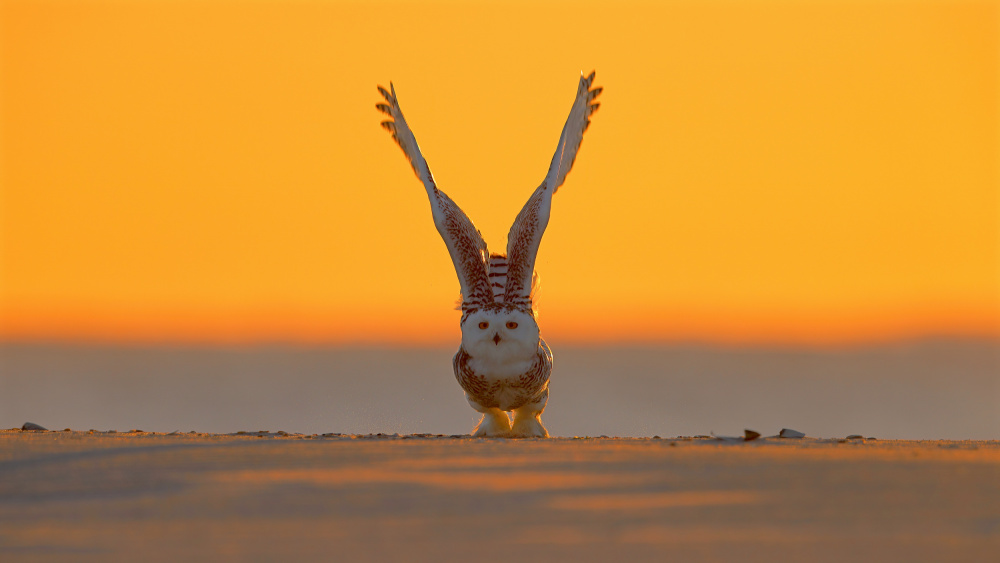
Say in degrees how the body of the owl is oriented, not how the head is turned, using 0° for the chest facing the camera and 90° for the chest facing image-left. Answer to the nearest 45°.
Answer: approximately 0°
